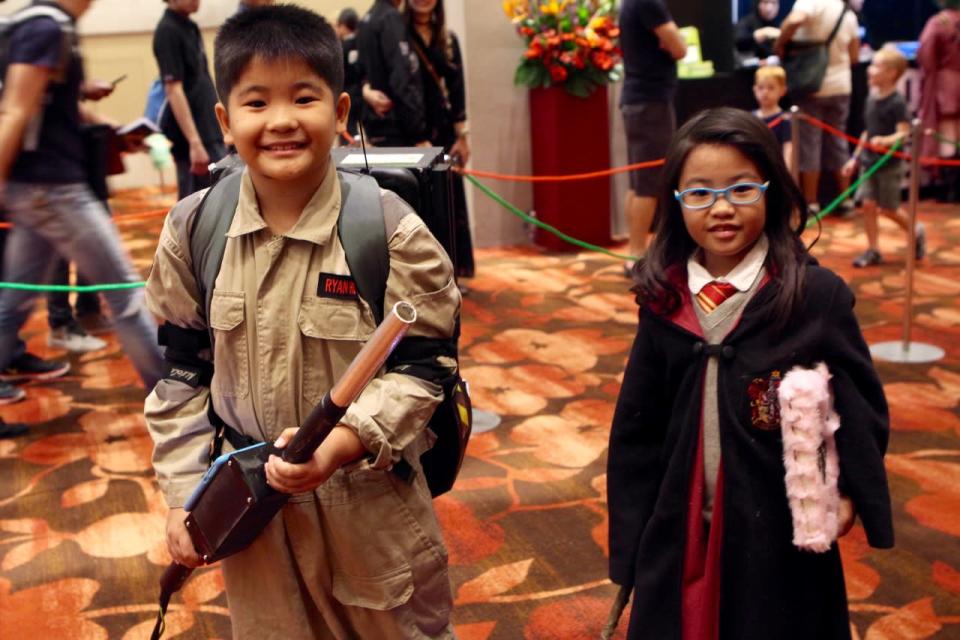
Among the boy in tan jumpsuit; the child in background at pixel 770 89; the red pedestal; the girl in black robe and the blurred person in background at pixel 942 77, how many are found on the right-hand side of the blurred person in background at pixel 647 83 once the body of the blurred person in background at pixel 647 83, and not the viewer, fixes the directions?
2
